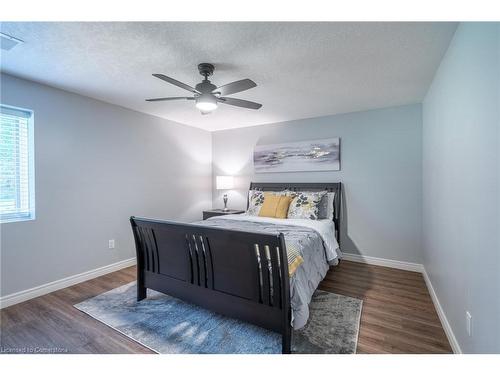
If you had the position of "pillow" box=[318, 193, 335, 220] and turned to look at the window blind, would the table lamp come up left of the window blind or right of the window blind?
right

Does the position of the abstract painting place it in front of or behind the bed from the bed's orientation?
behind

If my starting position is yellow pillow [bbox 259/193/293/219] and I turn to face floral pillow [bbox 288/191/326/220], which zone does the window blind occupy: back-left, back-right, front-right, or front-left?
back-right

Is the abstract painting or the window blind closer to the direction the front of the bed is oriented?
the window blind

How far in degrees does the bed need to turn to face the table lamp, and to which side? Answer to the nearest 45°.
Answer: approximately 135° to its right

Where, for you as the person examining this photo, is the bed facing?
facing the viewer and to the left of the viewer
